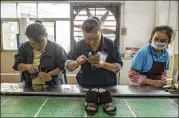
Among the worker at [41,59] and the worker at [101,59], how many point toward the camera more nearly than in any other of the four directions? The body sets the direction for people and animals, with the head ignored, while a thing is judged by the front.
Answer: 2

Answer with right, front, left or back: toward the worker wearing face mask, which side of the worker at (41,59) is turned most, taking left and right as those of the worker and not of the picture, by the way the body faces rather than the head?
left

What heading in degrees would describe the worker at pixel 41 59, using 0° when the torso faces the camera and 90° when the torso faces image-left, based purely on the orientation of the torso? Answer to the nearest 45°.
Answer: approximately 0°

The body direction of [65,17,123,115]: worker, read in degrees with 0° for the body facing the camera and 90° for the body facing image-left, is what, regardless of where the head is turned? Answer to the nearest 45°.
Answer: approximately 0°
